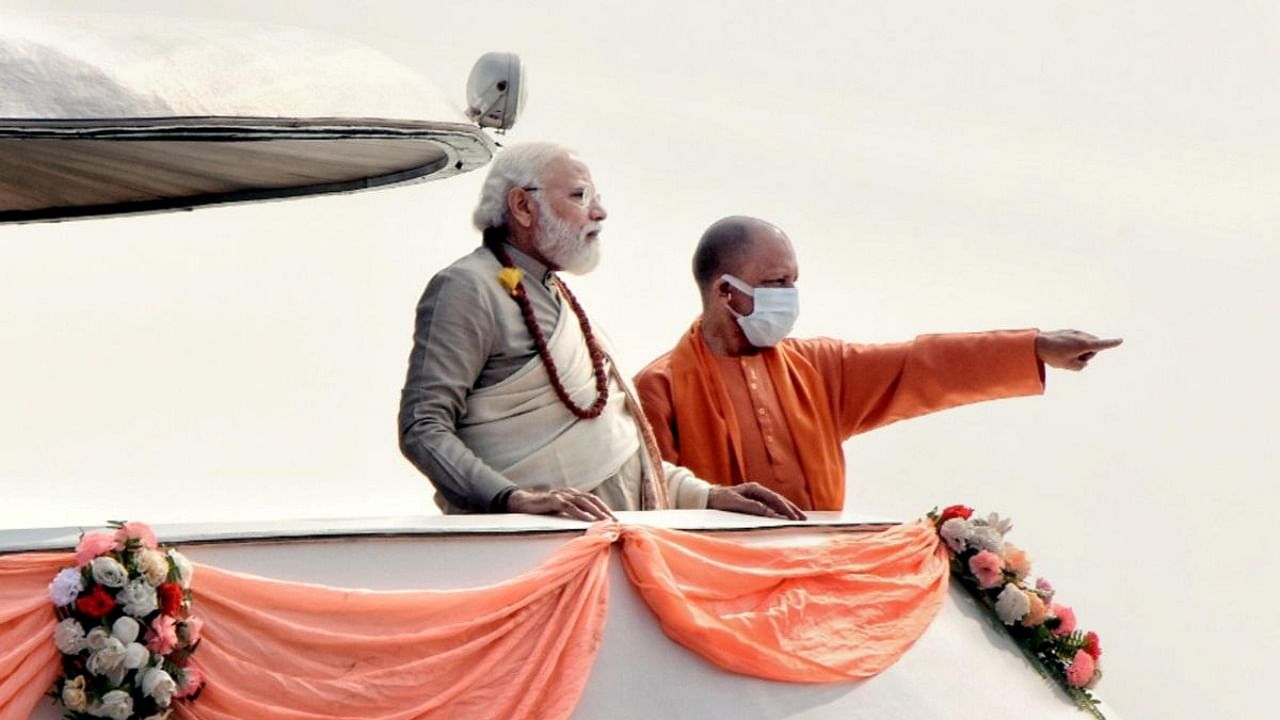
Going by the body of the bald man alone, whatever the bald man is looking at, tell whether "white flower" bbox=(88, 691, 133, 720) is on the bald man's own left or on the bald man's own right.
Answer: on the bald man's own right

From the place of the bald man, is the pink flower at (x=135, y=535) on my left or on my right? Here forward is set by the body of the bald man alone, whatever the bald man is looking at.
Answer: on my right

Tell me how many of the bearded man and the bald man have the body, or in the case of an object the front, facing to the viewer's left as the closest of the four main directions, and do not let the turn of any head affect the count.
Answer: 0

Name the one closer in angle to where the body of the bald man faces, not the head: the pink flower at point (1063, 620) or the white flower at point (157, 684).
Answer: the pink flower

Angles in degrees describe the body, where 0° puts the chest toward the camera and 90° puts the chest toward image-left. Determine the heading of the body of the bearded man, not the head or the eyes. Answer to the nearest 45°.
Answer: approximately 315°

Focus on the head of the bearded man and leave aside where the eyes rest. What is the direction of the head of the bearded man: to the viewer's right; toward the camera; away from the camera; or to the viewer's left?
to the viewer's right

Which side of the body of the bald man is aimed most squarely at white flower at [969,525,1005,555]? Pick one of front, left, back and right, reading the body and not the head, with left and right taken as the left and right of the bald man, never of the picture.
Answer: front

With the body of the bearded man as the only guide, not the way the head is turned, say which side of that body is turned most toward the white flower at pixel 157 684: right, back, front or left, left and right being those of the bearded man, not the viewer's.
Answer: right

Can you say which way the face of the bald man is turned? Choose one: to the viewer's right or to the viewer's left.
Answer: to the viewer's right
